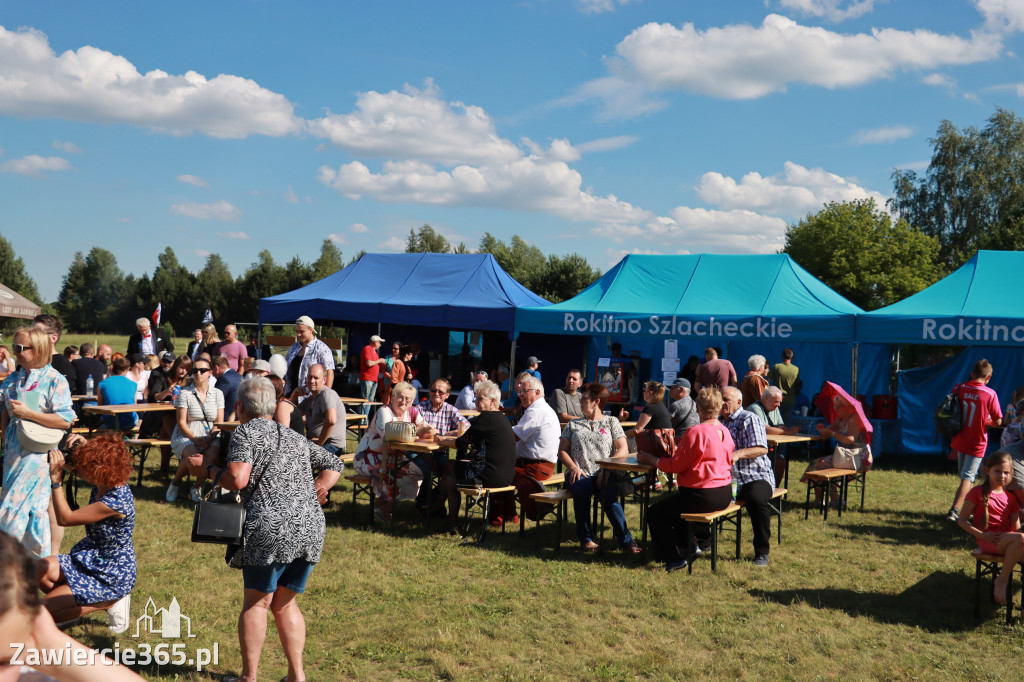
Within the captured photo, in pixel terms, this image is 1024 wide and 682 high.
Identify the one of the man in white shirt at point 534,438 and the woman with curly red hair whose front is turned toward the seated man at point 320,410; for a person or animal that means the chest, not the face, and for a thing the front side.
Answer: the man in white shirt

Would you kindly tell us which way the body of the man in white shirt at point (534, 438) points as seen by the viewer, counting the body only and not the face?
to the viewer's left

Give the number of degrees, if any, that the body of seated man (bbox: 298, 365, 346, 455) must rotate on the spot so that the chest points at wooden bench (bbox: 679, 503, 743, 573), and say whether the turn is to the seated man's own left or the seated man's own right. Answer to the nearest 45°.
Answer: approximately 90° to the seated man's own left

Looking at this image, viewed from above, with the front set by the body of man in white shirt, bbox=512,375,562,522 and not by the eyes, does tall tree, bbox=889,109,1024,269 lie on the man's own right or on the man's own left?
on the man's own right

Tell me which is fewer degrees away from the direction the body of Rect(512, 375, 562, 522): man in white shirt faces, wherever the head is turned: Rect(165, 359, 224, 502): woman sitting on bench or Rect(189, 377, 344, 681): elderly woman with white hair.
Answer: the woman sitting on bench

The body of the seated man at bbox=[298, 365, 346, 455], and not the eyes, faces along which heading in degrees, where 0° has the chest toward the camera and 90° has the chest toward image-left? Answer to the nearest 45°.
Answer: approximately 45°

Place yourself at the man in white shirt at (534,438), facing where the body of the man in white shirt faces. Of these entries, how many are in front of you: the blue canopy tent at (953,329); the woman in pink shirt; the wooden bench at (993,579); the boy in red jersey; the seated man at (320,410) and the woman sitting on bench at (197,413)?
2

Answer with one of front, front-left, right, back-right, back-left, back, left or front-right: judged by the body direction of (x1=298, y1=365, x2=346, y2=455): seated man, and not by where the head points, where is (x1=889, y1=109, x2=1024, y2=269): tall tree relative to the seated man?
back

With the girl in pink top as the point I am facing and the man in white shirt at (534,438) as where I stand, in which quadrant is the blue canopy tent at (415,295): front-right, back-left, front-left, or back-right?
back-left

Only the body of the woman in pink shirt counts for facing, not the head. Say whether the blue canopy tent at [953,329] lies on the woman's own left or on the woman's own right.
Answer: on the woman's own right

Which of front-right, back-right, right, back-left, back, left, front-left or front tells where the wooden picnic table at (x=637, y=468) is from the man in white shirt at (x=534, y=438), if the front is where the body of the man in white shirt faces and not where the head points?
back-left
